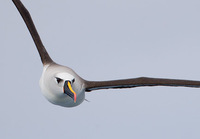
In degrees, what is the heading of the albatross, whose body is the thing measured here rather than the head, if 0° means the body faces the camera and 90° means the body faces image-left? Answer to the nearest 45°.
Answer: approximately 0°
